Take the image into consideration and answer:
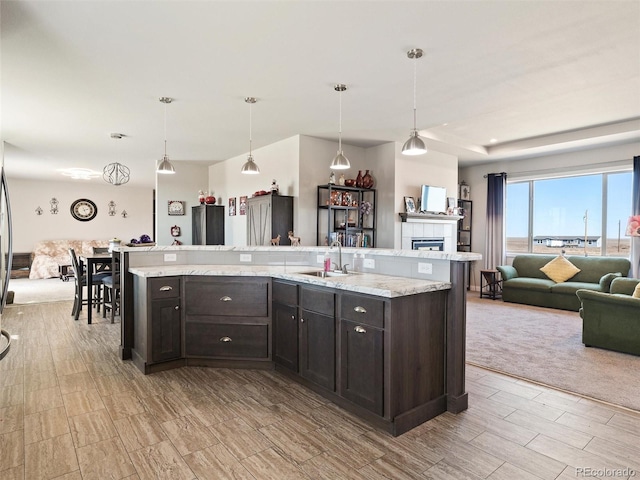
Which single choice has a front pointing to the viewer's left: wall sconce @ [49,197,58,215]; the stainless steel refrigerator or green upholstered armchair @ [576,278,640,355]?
the green upholstered armchair

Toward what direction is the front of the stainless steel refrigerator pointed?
to the viewer's right

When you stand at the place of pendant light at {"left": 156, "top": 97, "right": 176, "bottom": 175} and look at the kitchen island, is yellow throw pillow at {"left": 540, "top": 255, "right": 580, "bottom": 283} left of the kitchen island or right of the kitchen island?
left

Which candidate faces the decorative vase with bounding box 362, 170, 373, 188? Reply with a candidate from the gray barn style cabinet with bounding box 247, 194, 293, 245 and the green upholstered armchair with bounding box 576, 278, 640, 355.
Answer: the green upholstered armchair

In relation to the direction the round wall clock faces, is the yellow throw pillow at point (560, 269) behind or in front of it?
in front

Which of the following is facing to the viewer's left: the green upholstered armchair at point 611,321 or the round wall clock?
the green upholstered armchair

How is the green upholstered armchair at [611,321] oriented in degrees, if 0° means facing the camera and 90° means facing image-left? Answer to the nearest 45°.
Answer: approximately 90°

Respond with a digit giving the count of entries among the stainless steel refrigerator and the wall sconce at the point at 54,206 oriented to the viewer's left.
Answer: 0

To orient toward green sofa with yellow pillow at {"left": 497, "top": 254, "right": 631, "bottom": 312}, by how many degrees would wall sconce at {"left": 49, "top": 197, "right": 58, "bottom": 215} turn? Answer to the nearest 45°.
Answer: approximately 45° to its left

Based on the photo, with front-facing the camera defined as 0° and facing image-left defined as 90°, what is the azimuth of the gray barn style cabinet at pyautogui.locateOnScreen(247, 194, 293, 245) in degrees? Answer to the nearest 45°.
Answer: approximately 45°
